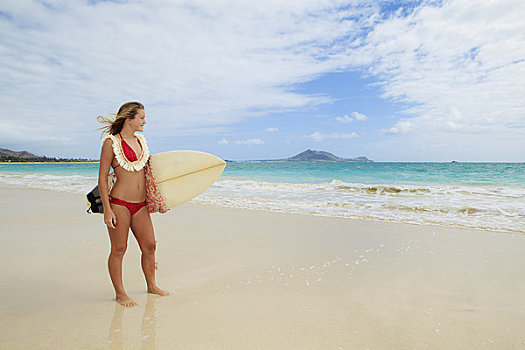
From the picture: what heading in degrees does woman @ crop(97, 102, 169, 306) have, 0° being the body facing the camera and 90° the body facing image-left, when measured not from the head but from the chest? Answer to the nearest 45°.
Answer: approximately 315°

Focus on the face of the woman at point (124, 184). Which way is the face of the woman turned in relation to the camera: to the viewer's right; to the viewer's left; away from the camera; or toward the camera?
to the viewer's right
